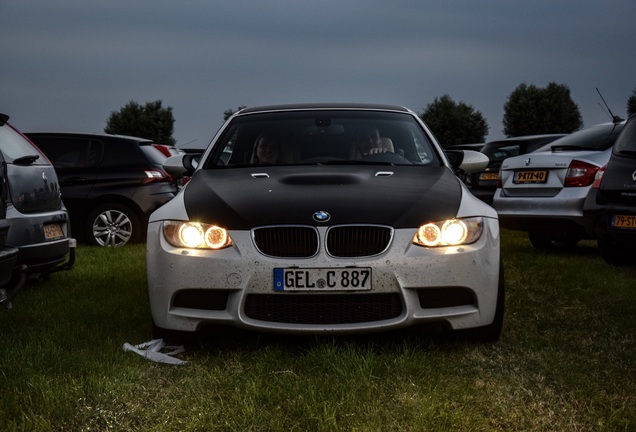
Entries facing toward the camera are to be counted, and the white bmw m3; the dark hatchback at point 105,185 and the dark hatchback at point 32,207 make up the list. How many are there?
1

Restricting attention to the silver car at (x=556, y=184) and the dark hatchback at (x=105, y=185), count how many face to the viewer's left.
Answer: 1

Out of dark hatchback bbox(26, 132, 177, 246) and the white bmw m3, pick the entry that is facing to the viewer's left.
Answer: the dark hatchback

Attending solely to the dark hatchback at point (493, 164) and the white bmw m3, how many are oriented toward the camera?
1

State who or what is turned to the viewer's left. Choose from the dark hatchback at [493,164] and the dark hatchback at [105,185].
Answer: the dark hatchback at [105,185]

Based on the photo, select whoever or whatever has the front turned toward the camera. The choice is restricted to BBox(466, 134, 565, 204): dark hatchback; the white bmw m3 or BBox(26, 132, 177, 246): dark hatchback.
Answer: the white bmw m3

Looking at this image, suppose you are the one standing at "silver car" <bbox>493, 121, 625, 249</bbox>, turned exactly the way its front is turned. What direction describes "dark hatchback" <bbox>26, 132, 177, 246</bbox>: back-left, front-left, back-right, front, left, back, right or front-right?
back-left

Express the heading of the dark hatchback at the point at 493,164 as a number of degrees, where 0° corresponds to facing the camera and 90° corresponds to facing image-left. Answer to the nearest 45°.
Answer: approximately 225°

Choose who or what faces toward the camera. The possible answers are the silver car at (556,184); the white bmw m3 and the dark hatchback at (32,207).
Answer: the white bmw m3

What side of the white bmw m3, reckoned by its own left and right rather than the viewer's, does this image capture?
front

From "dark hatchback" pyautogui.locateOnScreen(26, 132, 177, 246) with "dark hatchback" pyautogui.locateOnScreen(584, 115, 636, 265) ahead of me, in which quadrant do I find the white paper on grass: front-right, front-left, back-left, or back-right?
front-right

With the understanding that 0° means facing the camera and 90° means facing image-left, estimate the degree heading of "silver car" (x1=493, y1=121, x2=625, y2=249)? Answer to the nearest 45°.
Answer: approximately 225°
